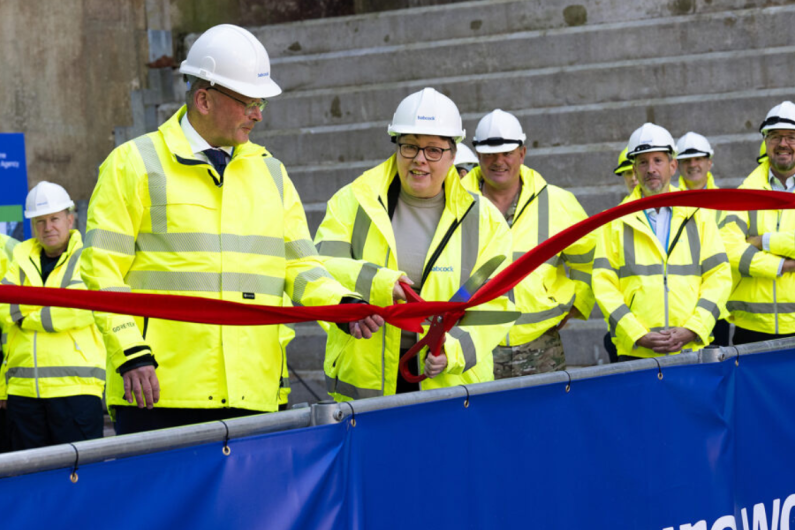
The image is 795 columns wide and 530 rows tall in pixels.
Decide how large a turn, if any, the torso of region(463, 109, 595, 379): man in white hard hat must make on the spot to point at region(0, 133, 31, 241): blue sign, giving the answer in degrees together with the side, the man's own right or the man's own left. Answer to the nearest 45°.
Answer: approximately 90° to the man's own right

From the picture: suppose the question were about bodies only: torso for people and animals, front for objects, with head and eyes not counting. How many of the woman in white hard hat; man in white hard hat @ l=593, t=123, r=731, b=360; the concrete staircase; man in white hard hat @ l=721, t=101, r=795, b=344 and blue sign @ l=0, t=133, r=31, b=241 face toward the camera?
5

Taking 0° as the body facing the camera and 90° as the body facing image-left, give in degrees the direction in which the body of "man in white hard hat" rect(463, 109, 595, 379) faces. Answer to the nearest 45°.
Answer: approximately 45°

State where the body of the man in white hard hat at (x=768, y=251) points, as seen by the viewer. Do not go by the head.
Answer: toward the camera

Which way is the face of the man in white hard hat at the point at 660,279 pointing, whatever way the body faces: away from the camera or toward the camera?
toward the camera

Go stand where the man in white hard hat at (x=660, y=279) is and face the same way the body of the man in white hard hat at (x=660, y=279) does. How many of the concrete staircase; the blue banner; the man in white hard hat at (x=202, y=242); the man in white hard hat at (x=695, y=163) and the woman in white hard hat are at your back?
2

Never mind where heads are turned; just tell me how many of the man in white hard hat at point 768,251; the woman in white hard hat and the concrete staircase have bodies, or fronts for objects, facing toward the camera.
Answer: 3

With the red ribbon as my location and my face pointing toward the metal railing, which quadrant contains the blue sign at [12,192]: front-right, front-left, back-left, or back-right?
back-right

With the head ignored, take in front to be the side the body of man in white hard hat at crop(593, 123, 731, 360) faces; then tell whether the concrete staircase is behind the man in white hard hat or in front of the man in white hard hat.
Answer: behind

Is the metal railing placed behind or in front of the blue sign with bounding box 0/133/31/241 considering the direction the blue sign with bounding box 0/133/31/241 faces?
in front

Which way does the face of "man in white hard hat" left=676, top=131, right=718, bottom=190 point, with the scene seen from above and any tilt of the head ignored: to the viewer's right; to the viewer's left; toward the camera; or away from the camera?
toward the camera

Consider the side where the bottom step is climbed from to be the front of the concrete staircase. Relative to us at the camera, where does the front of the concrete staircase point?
facing the viewer

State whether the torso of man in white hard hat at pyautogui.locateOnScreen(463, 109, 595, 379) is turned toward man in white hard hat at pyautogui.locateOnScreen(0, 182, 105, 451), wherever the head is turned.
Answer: no

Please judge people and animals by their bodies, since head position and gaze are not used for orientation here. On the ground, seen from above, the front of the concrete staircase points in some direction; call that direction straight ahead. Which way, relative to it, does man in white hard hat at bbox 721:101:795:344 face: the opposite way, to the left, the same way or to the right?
the same way

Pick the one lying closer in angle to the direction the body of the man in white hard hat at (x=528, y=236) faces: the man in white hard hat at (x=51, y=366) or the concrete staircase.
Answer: the man in white hard hat

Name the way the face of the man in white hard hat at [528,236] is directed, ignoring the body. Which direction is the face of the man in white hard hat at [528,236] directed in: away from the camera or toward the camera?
toward the camera

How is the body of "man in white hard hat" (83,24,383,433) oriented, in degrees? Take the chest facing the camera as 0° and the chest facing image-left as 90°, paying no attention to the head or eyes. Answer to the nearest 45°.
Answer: approximately 315°
